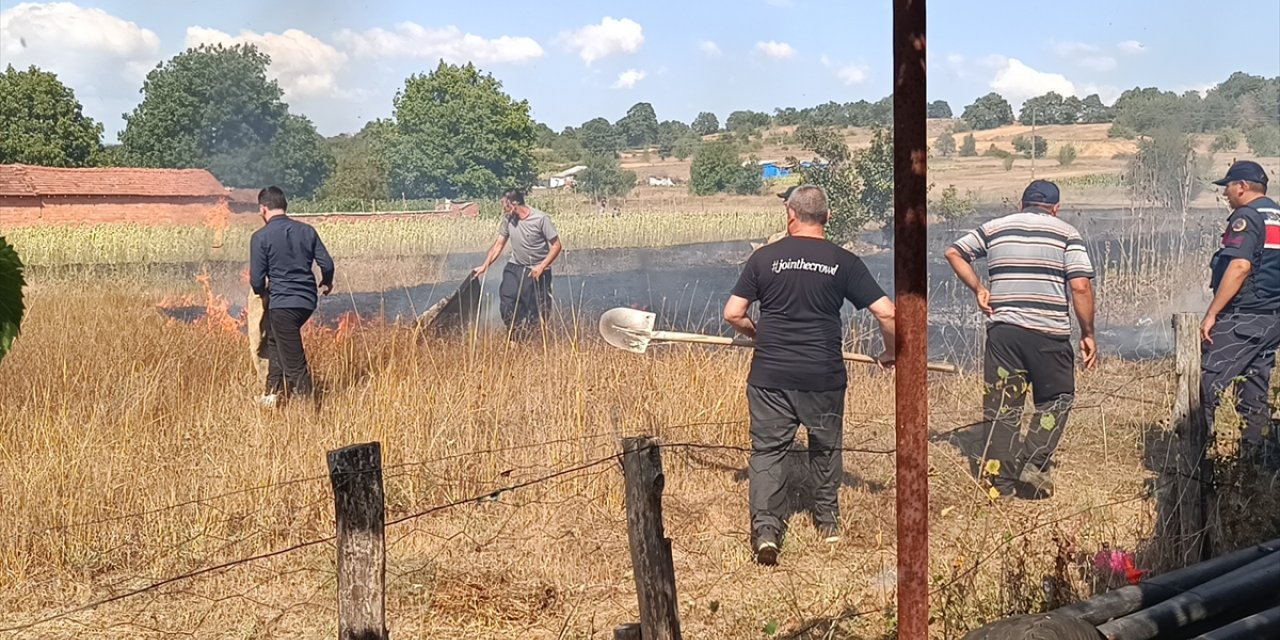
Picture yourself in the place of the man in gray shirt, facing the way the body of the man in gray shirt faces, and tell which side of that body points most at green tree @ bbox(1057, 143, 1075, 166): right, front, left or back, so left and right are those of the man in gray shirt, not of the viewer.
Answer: back

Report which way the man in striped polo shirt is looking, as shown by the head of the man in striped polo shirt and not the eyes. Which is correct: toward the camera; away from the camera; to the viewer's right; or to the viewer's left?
away from the camera

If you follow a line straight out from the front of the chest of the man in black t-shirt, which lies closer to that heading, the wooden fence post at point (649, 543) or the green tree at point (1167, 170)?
the green tree

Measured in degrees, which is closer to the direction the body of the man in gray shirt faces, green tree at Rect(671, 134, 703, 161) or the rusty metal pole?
the rusty metal pole

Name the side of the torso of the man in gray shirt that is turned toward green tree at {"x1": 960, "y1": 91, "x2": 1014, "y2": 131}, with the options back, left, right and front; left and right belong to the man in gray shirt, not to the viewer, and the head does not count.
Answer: back

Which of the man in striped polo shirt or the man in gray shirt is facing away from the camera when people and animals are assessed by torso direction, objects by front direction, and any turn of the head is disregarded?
the man in striped polo shirt

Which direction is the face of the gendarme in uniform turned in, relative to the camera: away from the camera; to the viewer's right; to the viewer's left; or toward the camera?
to the viewer's left

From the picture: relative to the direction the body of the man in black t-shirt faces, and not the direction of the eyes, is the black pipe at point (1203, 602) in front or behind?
behind

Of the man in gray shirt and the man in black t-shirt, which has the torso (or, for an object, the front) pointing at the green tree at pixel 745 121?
the man in black t-shirt

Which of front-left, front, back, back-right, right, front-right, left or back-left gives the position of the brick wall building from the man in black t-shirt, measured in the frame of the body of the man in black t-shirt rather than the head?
front-left

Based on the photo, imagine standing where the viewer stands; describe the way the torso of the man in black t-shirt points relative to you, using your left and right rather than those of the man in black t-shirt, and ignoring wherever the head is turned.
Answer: facing away from the viewer

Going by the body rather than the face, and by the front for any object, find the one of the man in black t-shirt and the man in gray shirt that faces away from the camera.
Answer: the man in black t-shirt

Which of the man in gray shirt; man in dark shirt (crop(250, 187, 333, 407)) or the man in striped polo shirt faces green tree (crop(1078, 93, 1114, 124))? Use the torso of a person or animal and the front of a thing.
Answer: the man in striped polo shirt

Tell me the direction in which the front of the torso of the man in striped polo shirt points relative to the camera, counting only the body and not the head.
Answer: away from the camera

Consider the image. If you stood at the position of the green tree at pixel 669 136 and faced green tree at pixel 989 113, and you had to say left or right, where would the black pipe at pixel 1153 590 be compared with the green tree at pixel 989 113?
right

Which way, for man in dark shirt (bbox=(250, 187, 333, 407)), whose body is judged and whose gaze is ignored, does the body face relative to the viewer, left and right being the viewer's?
facing away from the viewer and to the left of the viewer

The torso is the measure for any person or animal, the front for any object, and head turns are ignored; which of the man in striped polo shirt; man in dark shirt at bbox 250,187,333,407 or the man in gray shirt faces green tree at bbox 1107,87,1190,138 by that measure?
the man in striped polo shirt
